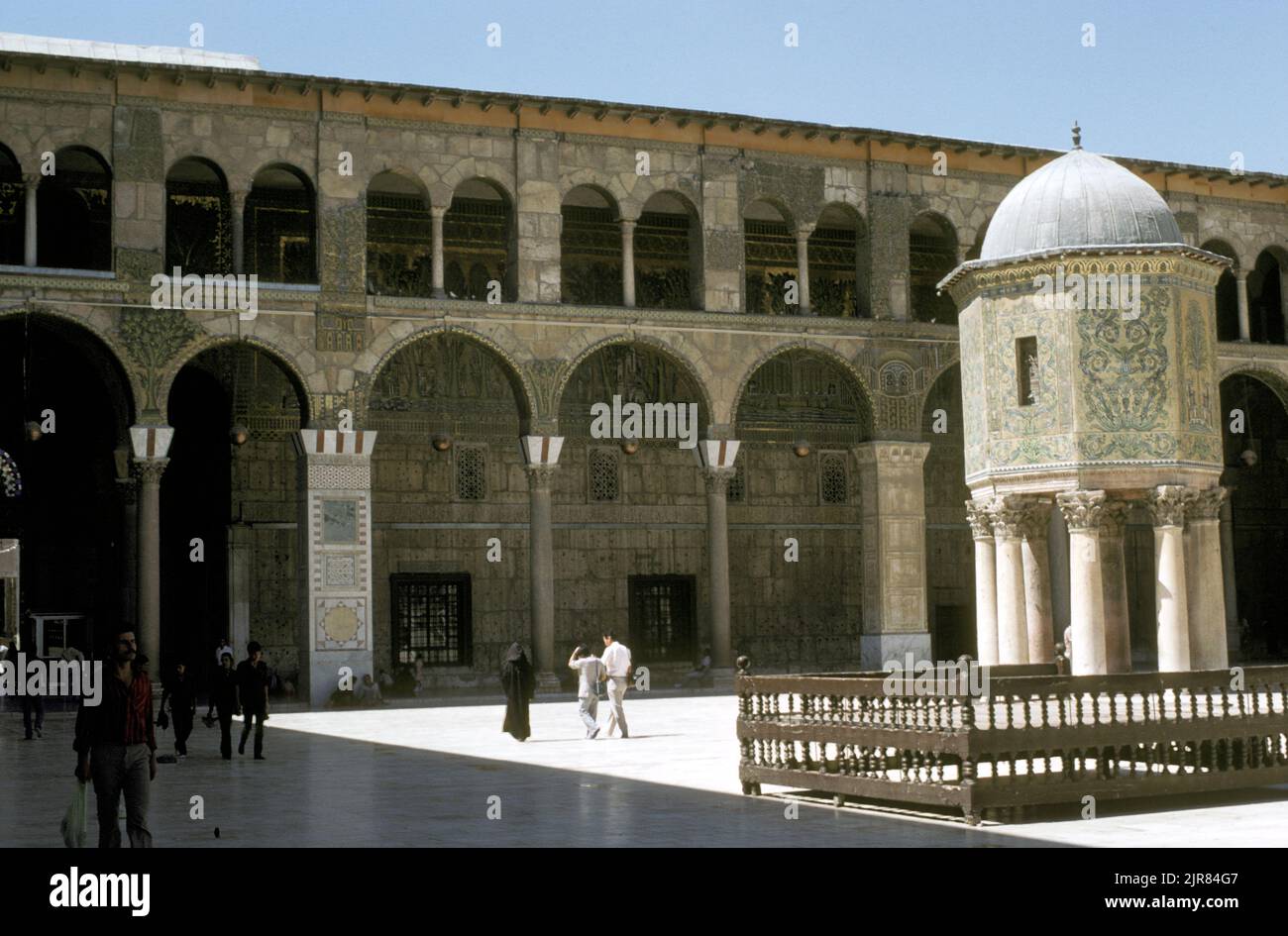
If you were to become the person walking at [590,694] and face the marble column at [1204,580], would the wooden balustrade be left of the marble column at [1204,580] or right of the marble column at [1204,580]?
right

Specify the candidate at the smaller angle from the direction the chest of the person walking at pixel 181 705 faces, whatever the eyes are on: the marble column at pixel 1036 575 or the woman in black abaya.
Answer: the marble column

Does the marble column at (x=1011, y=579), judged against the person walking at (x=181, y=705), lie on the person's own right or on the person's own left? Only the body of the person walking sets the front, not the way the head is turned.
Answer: on the person's own left

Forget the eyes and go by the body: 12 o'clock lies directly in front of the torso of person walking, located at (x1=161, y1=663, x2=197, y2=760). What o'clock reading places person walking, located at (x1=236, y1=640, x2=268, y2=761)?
person walking, located at (x1=236, y1=640, x2=268, y2=761) is roughly at 9 o'clock from person walking, located at (x1=161, y1=663, x2=197, y2=760).

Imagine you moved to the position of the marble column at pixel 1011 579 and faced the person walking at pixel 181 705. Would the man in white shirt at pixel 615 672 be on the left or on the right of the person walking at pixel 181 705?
right

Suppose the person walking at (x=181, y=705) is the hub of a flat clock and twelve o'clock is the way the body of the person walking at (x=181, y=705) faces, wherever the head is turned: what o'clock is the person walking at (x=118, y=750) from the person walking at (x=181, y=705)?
the person walking at (x=118, y=750) is roughly at 12 o'clock from the person walking at (x=181, y=705).

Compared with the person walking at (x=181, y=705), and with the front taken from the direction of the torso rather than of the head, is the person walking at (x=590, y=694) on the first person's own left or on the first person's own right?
on the first person's own left

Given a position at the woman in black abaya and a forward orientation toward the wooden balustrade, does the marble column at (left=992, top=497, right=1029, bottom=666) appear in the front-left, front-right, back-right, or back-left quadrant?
front-left

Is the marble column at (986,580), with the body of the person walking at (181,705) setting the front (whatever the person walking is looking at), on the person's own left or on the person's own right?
on the person's own left

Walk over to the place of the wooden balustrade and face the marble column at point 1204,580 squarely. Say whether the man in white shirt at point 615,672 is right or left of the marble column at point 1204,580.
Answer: left

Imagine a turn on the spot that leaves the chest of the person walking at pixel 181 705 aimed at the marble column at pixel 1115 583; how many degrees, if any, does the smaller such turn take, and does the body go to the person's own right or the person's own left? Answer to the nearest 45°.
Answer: approximately 45° to the person's own left

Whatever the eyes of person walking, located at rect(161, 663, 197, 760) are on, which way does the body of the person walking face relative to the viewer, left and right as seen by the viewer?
facing the viewer

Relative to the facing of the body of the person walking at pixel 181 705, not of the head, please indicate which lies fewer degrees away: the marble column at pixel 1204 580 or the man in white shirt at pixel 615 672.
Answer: the marble column

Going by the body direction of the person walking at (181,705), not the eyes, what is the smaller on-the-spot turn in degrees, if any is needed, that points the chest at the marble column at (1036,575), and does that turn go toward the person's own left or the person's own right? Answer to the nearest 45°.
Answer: approximately 45° to the person's own left

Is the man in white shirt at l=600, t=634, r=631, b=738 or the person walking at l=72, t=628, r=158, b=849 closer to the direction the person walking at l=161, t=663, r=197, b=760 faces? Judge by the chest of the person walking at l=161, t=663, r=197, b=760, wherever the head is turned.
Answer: the person walking
